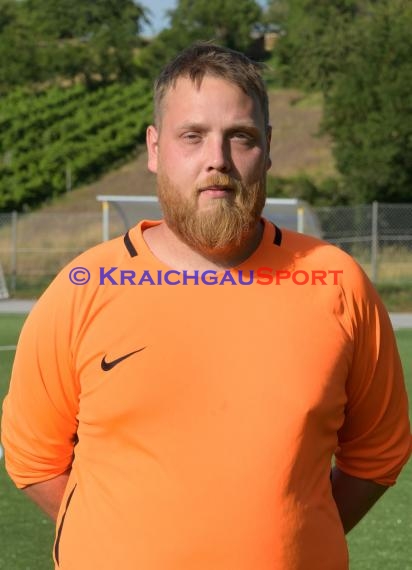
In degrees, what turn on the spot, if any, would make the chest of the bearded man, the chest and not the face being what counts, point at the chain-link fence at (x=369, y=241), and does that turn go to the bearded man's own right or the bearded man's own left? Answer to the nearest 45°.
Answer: approximately 180°

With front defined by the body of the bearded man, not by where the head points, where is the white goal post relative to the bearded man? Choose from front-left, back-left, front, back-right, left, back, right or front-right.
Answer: back

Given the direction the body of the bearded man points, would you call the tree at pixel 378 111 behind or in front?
behind

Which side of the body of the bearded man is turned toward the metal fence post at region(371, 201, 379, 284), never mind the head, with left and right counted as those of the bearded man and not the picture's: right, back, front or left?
back

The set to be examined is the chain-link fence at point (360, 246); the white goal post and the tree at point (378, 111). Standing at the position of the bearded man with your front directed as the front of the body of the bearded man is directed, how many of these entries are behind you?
3

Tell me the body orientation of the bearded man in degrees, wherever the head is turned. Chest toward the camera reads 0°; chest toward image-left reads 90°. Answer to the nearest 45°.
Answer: approximately 0°
